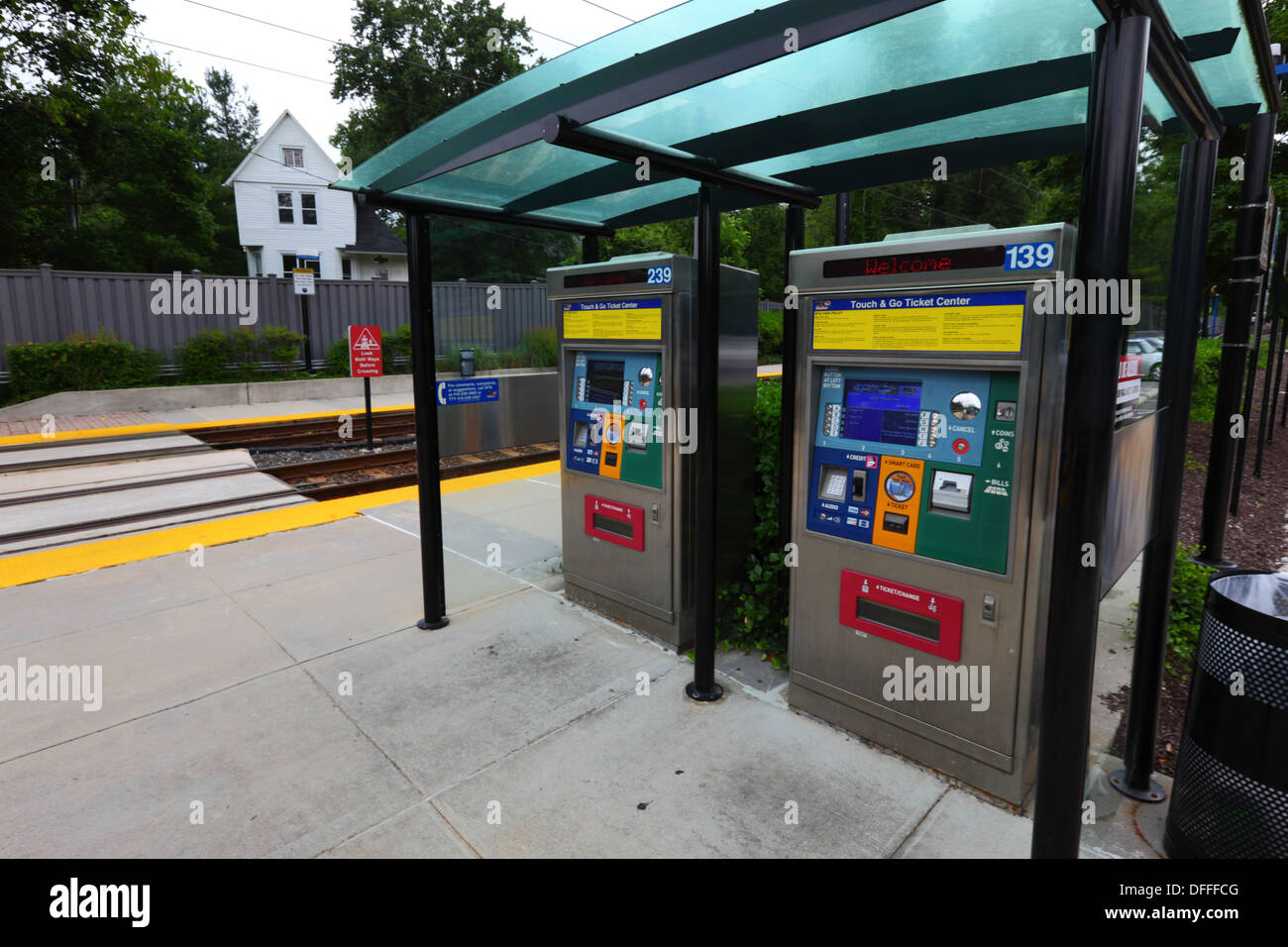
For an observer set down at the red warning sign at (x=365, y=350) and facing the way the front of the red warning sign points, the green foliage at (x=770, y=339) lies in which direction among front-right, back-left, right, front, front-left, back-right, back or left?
back-left

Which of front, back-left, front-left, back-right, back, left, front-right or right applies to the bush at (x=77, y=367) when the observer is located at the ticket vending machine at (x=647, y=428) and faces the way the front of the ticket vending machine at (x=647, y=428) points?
right

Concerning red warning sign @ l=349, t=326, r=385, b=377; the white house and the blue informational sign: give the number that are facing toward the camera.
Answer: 3

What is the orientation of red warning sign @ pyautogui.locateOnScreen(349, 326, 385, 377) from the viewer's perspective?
toward the camera

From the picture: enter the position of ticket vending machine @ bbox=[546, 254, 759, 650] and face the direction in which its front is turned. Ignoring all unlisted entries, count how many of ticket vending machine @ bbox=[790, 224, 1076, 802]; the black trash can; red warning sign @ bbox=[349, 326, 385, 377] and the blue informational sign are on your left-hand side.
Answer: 2

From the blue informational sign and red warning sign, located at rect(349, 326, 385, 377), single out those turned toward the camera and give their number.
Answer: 2

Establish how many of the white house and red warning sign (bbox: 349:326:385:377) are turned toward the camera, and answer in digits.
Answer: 2

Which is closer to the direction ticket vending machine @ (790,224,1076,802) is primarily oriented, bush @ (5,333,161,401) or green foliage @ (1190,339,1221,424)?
the bush

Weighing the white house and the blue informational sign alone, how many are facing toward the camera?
2

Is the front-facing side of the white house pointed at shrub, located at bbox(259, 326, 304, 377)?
yes

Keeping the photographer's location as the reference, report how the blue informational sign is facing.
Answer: facing the viewer

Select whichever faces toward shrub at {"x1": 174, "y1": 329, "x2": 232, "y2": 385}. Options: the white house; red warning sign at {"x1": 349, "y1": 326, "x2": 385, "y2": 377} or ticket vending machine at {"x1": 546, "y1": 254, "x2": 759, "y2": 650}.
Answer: the white house

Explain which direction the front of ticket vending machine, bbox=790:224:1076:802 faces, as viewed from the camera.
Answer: facing the viewer and to the left of the viewer

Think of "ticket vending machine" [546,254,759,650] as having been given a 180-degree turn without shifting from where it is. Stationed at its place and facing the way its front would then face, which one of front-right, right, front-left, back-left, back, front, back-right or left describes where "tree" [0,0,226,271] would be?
left
